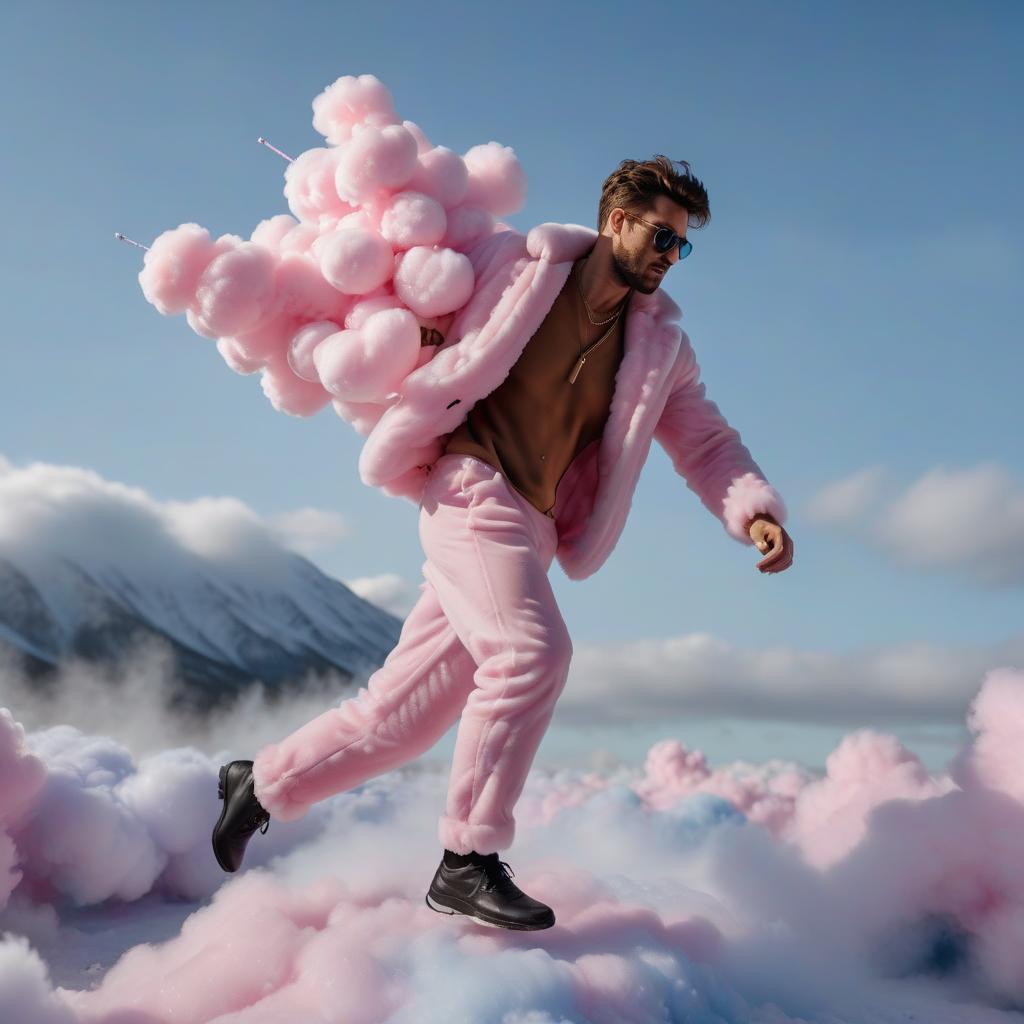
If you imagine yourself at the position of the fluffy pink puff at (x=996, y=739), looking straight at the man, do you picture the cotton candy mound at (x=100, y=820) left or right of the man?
right

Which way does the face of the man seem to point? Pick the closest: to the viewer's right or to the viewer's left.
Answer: to the viewer's right

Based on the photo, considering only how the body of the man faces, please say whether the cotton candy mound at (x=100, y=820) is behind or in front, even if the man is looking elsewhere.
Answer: behind

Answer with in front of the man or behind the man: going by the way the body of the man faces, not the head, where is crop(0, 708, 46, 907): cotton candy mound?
behind

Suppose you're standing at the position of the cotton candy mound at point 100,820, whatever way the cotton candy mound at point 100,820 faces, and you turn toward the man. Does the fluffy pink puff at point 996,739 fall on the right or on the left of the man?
left

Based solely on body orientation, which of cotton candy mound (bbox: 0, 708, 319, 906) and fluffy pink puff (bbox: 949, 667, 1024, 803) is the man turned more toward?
the fluffy pink puff

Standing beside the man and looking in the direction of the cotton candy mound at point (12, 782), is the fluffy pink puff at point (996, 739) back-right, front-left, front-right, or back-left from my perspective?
back-right

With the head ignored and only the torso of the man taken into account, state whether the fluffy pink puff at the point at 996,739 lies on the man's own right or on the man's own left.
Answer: on the man's own left
